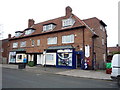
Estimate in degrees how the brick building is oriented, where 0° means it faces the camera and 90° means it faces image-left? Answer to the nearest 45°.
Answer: approximately 45°
